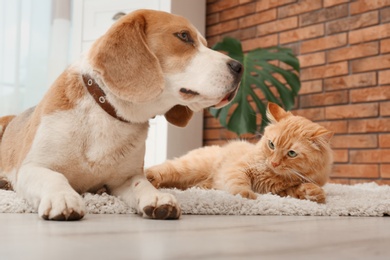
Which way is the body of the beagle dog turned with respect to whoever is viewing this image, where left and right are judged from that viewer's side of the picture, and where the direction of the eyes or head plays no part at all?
facing the viewer and to the right of the viewer
